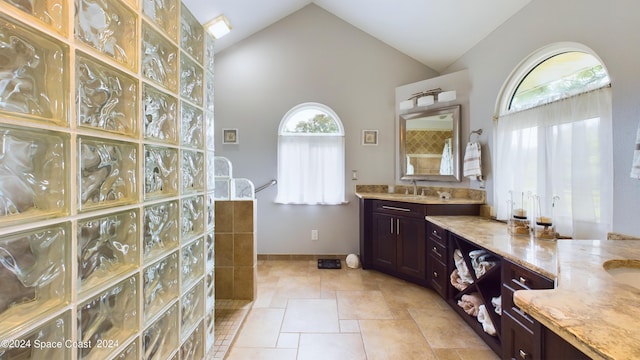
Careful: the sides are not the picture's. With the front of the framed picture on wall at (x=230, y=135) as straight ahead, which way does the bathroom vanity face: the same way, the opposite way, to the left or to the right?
to the right

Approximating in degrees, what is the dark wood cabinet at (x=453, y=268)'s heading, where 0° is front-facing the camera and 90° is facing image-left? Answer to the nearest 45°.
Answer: approximately 45°

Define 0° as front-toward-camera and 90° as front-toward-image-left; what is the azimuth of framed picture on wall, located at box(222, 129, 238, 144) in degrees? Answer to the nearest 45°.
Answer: approximately 0°

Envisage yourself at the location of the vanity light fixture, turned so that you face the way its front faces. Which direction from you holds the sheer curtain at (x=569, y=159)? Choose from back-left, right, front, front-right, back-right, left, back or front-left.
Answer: left

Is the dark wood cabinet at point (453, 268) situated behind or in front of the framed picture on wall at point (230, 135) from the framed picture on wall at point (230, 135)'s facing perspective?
in front

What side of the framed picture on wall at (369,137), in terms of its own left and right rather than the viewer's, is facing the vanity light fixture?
left

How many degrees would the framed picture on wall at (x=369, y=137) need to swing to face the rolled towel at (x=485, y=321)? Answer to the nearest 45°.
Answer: approximately 45° to its left

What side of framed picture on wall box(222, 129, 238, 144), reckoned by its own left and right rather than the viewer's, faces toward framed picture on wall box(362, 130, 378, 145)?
left

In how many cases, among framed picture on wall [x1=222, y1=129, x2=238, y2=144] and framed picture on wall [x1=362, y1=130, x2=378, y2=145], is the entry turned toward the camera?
2

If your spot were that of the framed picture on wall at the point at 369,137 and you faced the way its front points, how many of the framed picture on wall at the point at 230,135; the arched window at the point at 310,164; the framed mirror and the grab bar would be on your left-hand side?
1

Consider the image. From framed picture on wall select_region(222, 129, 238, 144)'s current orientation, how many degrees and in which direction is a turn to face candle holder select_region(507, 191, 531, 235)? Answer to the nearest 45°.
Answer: approximately 45° to its left
